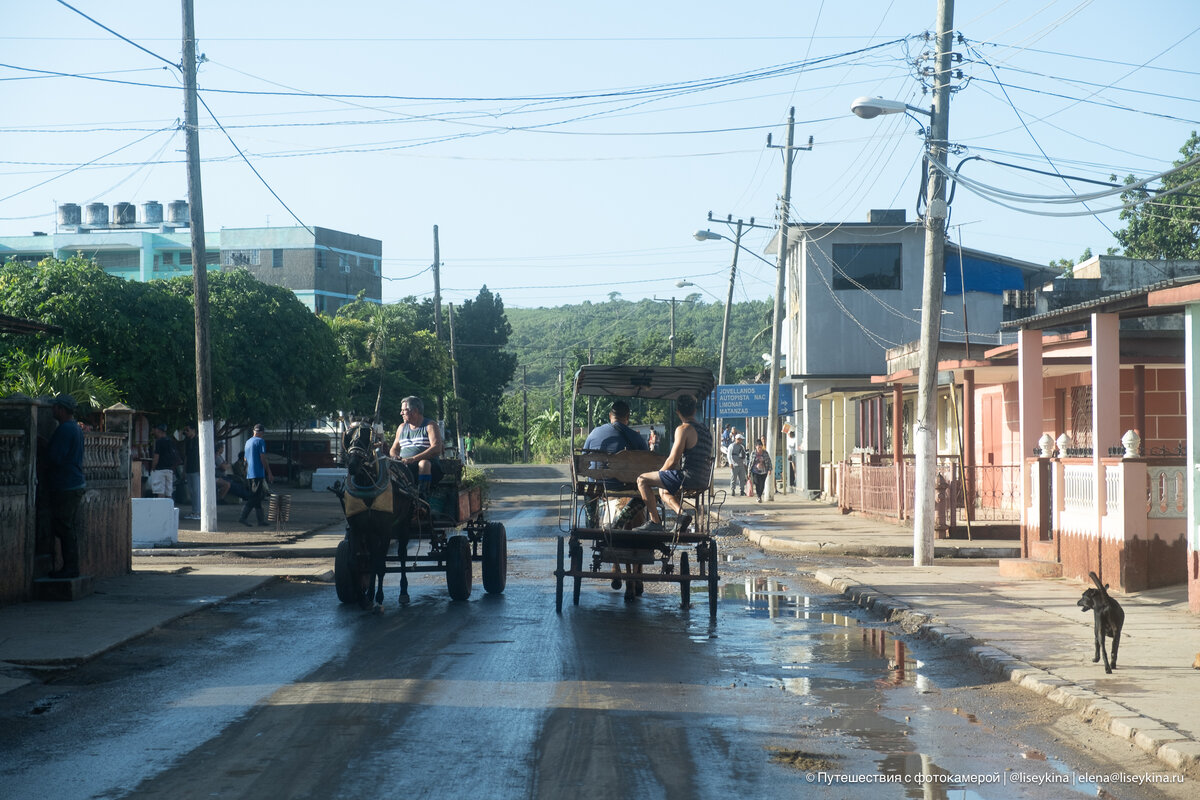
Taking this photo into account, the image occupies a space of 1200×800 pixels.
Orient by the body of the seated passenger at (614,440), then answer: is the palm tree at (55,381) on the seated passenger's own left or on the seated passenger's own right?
on the seated passenger's own left

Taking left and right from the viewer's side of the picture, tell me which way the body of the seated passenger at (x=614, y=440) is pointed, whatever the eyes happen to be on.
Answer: facing away from the viewer

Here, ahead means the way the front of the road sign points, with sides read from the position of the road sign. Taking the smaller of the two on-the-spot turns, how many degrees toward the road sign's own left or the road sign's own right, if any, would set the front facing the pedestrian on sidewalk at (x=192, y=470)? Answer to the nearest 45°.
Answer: approximately 45° to the road sign's own right

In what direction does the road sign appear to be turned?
toward the camera

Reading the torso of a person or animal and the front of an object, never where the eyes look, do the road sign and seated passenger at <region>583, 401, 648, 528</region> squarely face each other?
yes

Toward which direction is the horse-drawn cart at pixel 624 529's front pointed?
away from the camera

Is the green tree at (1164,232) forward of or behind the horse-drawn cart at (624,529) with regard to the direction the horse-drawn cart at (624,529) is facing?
forward

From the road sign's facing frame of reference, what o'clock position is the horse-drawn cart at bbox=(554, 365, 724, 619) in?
The horse-drawn cart is roughly at 12 o'clock from the road sign.

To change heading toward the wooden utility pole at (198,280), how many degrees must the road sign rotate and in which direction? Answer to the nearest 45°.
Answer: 0° — it already faces it
